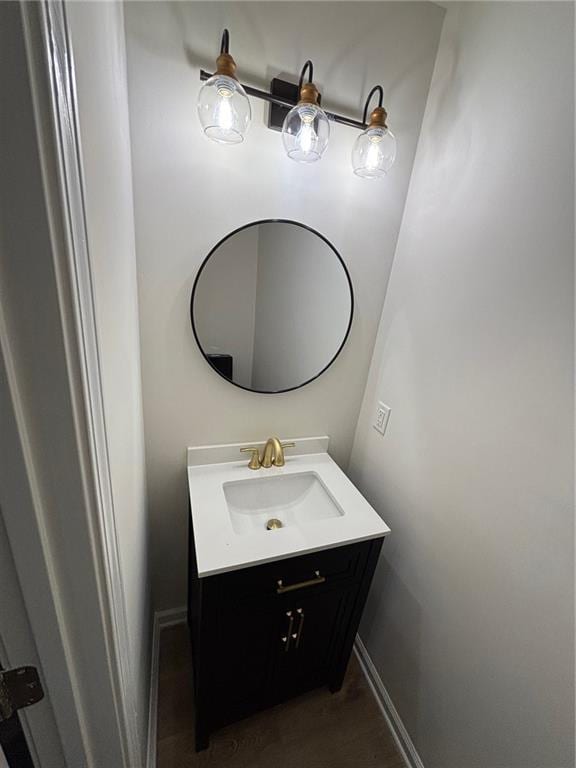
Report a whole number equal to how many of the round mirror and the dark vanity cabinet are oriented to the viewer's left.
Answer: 0

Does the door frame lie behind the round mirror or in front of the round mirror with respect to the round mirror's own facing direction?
in front

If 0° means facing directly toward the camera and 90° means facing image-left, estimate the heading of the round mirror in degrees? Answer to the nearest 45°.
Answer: approximately 0°

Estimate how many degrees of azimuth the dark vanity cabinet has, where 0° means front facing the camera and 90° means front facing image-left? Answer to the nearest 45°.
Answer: approximately 315°
